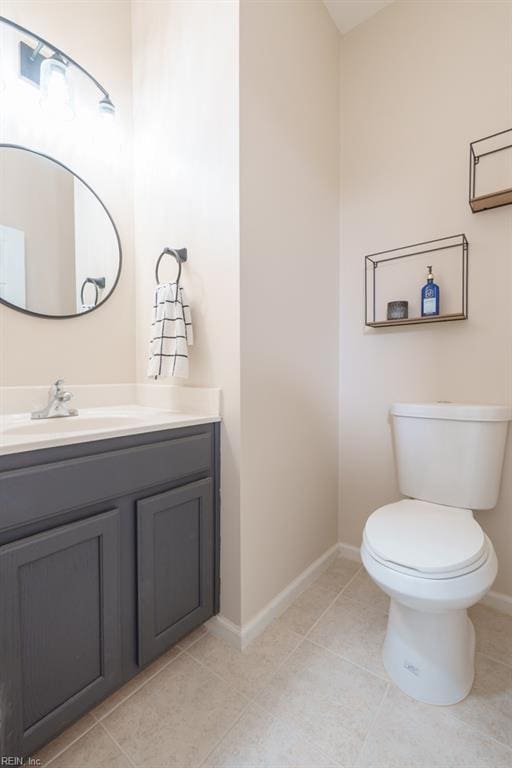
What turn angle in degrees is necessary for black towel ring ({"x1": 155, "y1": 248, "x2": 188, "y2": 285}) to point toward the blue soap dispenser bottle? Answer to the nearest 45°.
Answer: approximately 135° to its left

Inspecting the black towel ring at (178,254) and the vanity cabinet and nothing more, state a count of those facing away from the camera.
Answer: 0

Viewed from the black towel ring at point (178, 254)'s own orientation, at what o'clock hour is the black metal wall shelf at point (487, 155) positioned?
The black metal wall shelf is roughly at 8 o'clock from the black towel ring.

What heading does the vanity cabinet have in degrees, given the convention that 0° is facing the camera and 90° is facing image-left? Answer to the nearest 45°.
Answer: approximately 315°

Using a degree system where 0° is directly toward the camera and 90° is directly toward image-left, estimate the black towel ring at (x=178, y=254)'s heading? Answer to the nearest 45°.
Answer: approximately 45°
